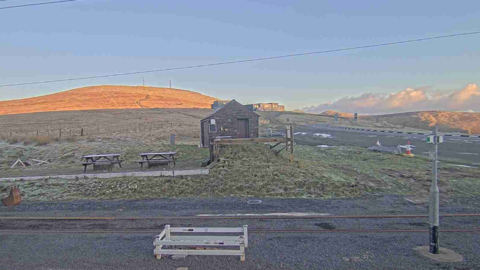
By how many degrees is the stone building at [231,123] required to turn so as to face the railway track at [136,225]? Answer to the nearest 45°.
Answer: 0° — it already faces it

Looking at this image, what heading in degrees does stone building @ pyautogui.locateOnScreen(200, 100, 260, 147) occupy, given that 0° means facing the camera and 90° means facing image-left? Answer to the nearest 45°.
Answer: approximately 0°
